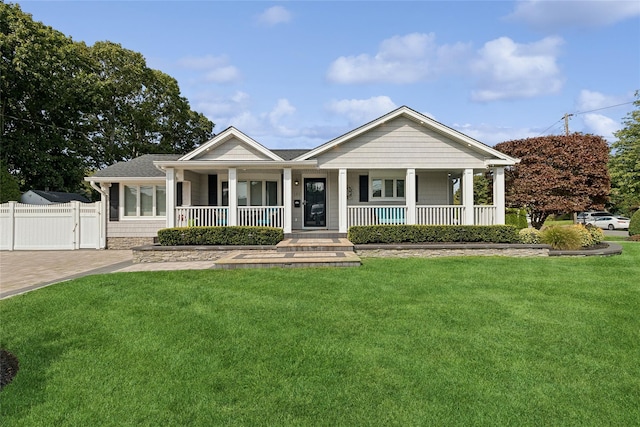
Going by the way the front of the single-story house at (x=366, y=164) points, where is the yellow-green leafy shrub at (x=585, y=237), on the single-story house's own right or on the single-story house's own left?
on the single-story house's own left

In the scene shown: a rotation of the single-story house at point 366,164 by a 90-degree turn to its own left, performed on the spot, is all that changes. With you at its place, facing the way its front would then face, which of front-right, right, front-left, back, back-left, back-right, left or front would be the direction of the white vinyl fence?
back

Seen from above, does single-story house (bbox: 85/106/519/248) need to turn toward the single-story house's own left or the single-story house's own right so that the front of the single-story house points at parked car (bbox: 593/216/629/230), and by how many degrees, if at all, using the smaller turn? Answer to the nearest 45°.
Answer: approximately 135° to the single-story house's own left

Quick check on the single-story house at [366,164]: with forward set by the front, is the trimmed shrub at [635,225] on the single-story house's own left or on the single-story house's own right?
on the single-story house's own left

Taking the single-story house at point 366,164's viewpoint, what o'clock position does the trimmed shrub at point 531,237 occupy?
The trimmed shrub is roughly at 10 o'clock from the single-story house.

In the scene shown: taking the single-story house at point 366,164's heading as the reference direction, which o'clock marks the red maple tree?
The red maple tree is roughly at 9 o'clock from the single-story house.

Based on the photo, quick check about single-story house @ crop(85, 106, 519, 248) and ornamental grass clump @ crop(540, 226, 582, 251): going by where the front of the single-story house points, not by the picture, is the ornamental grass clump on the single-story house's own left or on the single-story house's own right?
on the single-story house's own left

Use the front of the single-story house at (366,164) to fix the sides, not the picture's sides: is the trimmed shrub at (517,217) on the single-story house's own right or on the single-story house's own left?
on the single-story house's own left

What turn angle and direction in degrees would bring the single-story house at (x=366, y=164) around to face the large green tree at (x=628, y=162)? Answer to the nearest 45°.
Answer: approximately 135° to its left

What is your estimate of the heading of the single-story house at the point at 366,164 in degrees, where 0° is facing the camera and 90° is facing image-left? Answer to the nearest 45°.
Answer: approximately 0°
